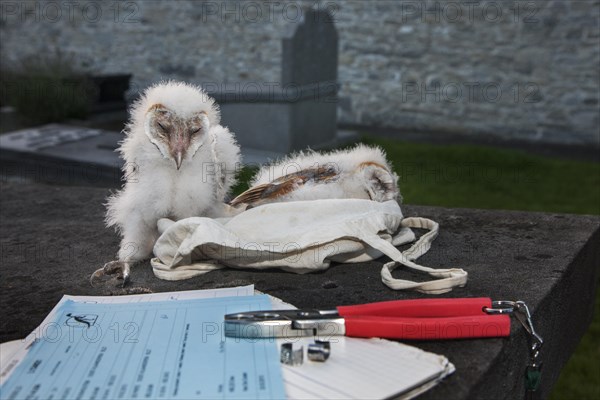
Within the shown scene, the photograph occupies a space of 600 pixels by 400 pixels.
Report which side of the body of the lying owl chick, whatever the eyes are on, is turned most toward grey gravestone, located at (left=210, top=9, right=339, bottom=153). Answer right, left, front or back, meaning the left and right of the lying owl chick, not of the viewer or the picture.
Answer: left

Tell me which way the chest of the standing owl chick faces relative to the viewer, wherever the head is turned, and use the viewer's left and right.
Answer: facing the viewer

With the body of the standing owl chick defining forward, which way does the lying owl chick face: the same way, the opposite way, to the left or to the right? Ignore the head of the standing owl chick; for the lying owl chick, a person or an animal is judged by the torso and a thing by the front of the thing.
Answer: to the left

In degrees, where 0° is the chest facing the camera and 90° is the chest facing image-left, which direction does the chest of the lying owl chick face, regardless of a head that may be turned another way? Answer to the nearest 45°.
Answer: approximately 270°

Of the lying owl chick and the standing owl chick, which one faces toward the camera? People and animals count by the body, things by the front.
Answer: the standing owl chick

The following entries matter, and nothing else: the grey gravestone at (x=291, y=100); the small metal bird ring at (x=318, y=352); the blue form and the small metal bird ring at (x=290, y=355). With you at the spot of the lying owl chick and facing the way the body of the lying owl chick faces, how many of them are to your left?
1

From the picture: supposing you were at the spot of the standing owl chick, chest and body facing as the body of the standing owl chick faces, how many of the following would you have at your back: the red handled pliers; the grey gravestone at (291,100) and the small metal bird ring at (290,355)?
1

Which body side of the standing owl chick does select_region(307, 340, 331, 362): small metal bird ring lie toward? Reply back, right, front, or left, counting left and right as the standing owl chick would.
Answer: front

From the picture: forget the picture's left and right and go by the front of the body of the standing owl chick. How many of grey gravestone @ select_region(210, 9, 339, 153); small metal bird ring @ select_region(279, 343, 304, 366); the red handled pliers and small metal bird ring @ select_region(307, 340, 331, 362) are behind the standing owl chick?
1

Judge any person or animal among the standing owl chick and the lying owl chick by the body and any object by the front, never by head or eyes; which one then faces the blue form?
the standing owl chick

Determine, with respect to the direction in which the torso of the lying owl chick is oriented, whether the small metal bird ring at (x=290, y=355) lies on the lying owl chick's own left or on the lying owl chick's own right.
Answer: on the lying owl chick's own right

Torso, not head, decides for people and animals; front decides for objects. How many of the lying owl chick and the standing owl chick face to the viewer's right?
1

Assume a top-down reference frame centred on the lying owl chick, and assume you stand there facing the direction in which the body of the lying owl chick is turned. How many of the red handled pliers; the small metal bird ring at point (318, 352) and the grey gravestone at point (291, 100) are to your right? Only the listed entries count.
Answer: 2

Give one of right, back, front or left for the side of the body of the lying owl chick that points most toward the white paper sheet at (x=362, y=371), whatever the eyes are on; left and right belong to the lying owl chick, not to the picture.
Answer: right
